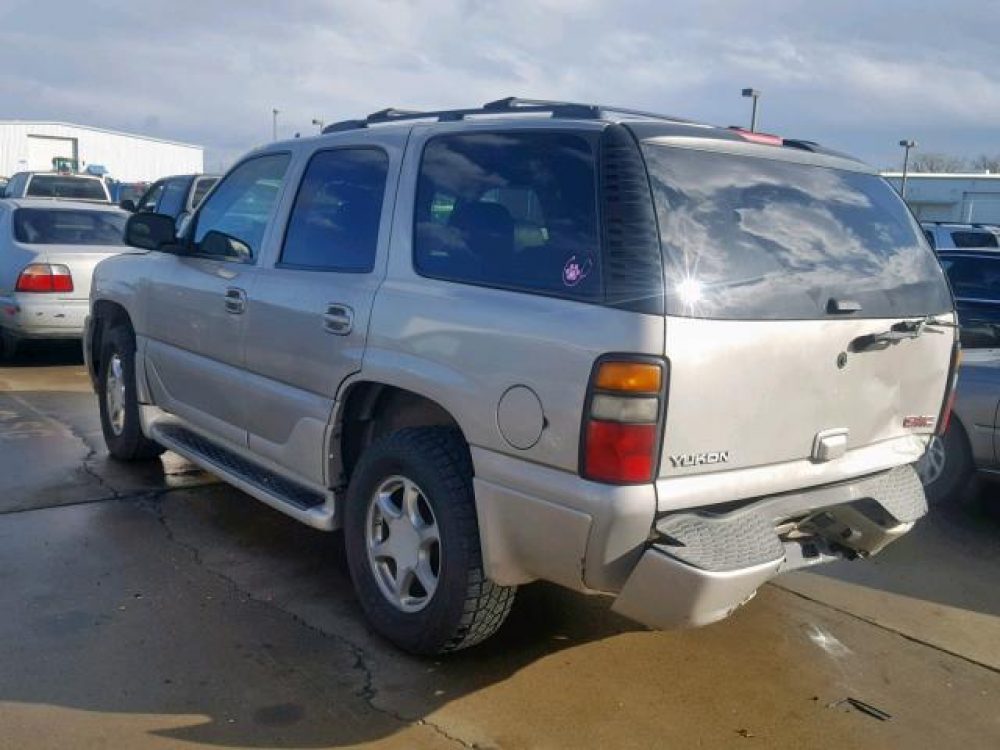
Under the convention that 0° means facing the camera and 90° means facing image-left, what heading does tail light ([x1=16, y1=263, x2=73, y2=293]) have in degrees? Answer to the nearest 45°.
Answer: approximately 0°

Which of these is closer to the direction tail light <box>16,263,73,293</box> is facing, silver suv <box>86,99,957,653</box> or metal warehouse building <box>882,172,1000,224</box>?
the silver suv

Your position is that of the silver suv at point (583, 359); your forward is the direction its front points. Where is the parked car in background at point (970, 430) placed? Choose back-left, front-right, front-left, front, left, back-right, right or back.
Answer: right

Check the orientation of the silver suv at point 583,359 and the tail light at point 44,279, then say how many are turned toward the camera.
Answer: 1

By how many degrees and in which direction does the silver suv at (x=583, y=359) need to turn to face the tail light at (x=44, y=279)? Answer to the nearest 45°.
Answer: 0° — it already faces it

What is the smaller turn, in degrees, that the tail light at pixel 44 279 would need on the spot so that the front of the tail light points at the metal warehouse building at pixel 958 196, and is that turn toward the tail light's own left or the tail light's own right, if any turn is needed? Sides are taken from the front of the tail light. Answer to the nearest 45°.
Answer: approximately 135° to the tail light's own left

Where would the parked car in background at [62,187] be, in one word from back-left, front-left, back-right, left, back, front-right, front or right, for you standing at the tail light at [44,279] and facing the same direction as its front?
back

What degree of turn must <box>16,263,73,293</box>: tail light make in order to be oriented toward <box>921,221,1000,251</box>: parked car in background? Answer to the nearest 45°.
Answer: approximately 90° to its left

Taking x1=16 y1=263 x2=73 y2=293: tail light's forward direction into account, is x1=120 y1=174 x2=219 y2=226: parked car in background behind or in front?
behind

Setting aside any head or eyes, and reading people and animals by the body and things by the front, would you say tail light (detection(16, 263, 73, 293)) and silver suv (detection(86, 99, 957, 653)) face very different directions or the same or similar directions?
very different directions

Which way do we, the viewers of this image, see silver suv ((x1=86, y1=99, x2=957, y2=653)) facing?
facing away from the viewer and to the left of the viewer
